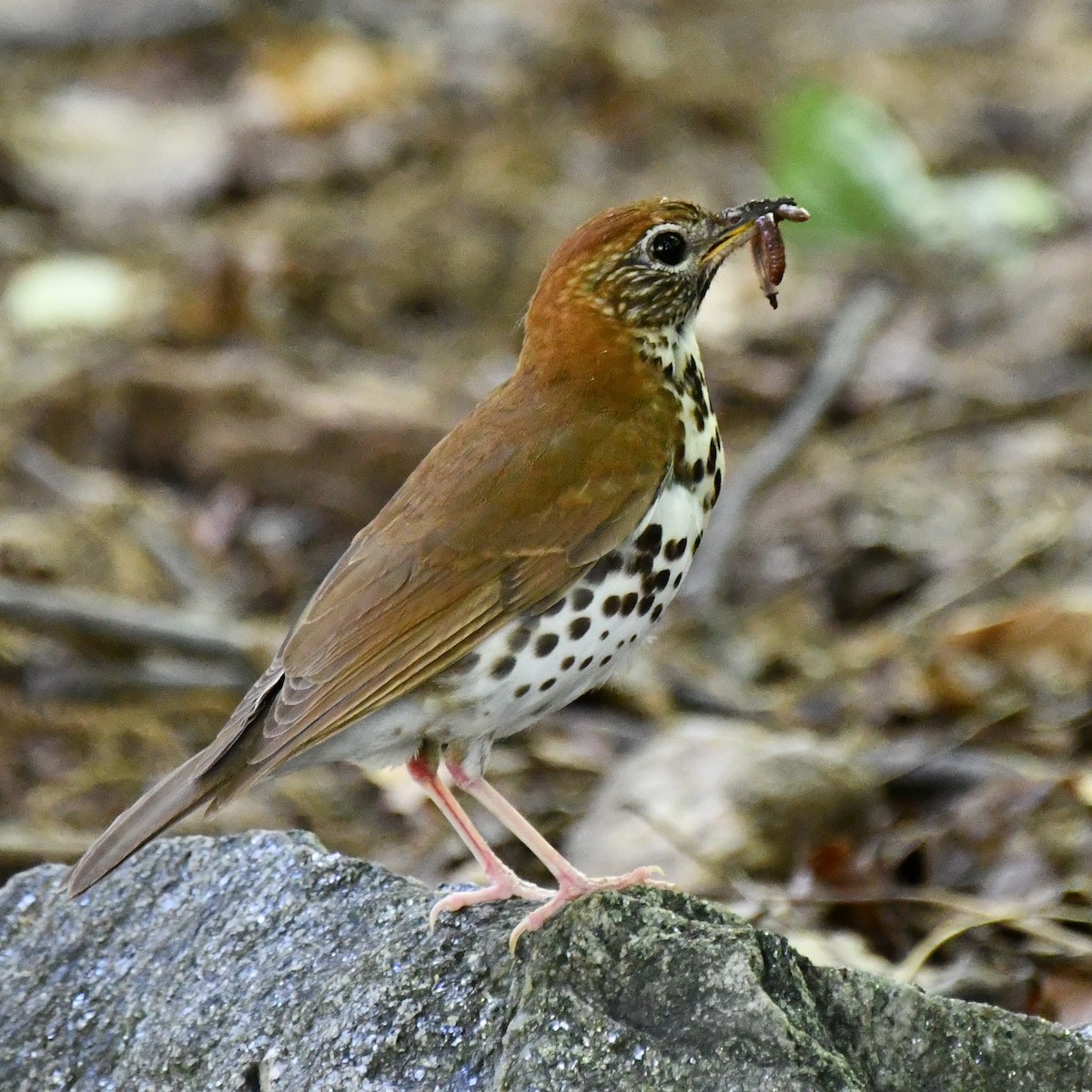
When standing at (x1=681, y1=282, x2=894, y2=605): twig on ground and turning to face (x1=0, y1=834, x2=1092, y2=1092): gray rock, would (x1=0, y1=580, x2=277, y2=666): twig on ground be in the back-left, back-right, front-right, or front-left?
front-right

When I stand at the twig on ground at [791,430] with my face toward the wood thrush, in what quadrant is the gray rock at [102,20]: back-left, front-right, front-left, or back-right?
back-right

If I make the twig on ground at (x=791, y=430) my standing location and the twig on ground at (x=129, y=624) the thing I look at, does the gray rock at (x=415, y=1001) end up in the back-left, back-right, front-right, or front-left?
front-left

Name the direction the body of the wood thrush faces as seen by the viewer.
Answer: to the viewer's right

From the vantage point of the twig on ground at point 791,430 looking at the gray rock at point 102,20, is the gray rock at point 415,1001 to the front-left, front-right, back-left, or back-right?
back-left

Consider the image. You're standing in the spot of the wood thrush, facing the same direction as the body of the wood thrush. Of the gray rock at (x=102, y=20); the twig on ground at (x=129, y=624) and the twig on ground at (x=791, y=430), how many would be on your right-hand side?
0

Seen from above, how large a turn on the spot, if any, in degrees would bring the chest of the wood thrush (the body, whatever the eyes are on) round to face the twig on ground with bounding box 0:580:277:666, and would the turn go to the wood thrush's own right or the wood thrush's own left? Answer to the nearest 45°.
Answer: approximately 135° to the wood thrush's own left

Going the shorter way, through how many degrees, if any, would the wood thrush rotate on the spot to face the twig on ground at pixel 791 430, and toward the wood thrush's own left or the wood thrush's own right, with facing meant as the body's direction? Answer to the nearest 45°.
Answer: approximately 90° to the wood thrush's own left

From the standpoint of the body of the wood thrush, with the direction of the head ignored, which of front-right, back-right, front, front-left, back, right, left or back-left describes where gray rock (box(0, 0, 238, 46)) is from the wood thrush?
left

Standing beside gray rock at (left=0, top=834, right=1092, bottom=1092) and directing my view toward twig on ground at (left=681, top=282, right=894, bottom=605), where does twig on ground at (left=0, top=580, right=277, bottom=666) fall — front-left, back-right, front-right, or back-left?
front-left
